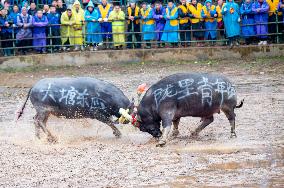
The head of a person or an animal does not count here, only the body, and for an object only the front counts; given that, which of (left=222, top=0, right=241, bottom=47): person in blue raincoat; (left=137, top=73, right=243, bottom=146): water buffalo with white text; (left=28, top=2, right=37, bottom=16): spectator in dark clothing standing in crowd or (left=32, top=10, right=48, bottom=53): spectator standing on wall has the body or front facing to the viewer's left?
the water buffalo with white text

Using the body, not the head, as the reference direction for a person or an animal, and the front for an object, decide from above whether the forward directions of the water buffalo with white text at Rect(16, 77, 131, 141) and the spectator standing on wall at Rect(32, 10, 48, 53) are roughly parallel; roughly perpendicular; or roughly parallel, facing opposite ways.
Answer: roughly perpendicular

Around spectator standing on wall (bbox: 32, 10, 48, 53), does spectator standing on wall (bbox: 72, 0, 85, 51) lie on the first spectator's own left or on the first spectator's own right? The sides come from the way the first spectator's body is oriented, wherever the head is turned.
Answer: on the first spectator's own left

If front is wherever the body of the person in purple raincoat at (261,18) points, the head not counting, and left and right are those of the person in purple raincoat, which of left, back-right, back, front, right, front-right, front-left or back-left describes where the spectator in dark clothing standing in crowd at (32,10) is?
right

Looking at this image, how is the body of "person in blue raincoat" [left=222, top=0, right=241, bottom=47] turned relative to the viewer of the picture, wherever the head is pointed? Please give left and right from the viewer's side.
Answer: facing the viewer

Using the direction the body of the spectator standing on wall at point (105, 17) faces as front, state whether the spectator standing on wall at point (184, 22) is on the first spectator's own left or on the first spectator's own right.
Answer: on the first spectator's own left

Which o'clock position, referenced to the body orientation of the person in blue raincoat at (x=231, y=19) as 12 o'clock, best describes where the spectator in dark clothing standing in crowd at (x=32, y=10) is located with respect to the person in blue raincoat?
The spectator in dark clothing standing in crowd is roughly at 3 o'clock from the person in blue raincoat.

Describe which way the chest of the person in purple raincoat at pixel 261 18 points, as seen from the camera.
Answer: toward the camera

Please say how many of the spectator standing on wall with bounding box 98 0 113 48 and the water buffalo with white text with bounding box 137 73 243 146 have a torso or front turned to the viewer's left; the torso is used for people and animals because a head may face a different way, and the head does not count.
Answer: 1

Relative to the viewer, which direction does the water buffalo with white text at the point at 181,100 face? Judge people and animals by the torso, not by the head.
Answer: to the viewer's left

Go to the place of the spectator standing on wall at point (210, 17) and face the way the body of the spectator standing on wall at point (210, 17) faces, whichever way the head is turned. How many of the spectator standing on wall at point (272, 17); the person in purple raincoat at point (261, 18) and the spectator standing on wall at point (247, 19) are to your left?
3

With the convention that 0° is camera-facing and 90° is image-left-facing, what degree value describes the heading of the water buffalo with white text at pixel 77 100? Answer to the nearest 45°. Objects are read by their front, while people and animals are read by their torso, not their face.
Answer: approximately 270°

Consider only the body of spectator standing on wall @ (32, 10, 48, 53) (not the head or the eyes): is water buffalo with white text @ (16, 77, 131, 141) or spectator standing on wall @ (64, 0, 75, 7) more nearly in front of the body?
the water buffalo with white text

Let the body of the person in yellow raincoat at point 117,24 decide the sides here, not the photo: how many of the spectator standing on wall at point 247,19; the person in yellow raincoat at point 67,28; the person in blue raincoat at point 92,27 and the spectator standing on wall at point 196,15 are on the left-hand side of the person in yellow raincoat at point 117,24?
2

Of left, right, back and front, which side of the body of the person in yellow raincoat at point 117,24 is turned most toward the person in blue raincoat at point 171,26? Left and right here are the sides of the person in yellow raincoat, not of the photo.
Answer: left

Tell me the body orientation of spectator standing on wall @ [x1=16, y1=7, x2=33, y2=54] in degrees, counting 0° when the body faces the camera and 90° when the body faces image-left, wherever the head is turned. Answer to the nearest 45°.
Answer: approximately 0°

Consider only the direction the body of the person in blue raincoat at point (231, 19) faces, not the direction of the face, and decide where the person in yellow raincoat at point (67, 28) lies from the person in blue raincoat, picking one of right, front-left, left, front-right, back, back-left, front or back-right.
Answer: right

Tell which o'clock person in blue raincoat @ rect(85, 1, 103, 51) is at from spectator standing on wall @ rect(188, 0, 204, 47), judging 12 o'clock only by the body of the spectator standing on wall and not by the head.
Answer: The person in blue raincoat is roughly at 3 o'clock from the spectator standing on wall.
